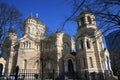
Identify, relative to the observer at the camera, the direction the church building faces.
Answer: facing the viewer and to the right of the viewer
